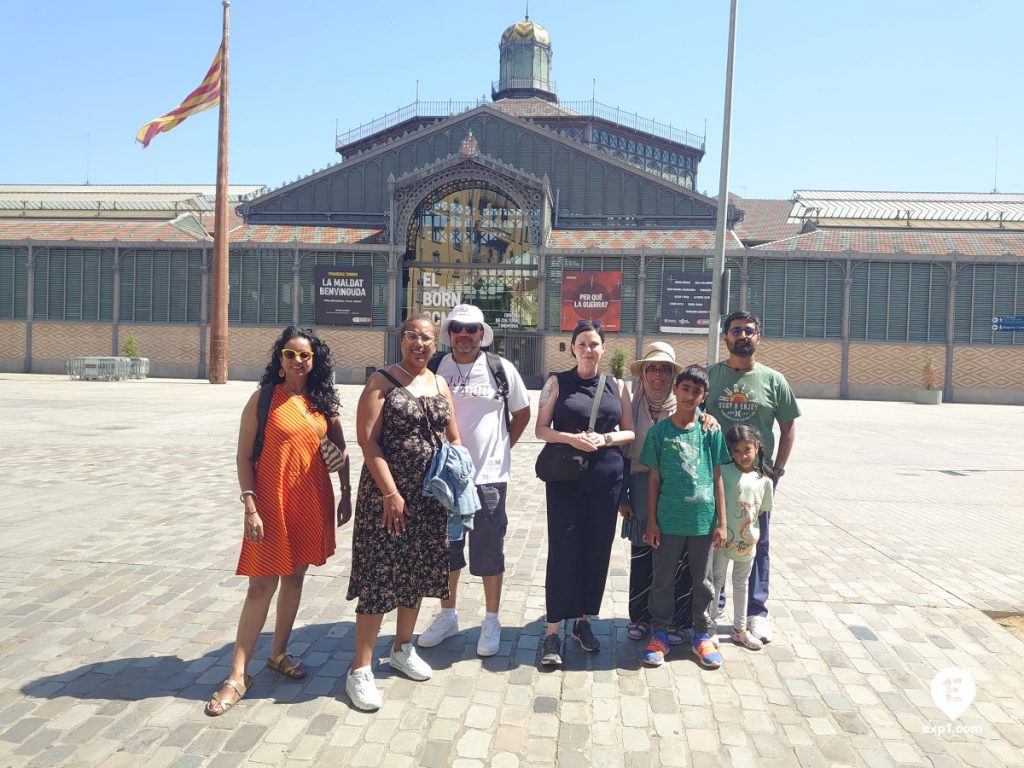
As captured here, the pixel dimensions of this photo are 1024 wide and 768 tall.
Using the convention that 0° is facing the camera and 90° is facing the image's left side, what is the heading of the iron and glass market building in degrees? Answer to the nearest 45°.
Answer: approximately 0°

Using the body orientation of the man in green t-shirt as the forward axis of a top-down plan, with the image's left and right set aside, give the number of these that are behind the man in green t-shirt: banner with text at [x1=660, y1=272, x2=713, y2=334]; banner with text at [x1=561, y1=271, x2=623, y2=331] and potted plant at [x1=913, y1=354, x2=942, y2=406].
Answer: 3

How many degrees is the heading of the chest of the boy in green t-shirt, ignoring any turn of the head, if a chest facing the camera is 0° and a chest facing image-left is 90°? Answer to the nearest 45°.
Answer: approximately 0°

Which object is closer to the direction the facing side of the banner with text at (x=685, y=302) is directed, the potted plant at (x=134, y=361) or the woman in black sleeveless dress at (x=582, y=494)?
the woman in black sleeveless dress

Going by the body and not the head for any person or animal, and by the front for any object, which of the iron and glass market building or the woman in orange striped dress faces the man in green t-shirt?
the iron and glass market building

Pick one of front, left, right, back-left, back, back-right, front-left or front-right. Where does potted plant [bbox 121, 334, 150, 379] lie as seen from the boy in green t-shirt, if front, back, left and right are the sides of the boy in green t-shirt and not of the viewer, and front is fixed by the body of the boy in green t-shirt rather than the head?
back-right

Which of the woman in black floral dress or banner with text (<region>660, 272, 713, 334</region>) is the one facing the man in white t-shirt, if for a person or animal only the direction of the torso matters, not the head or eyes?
the banner with text
